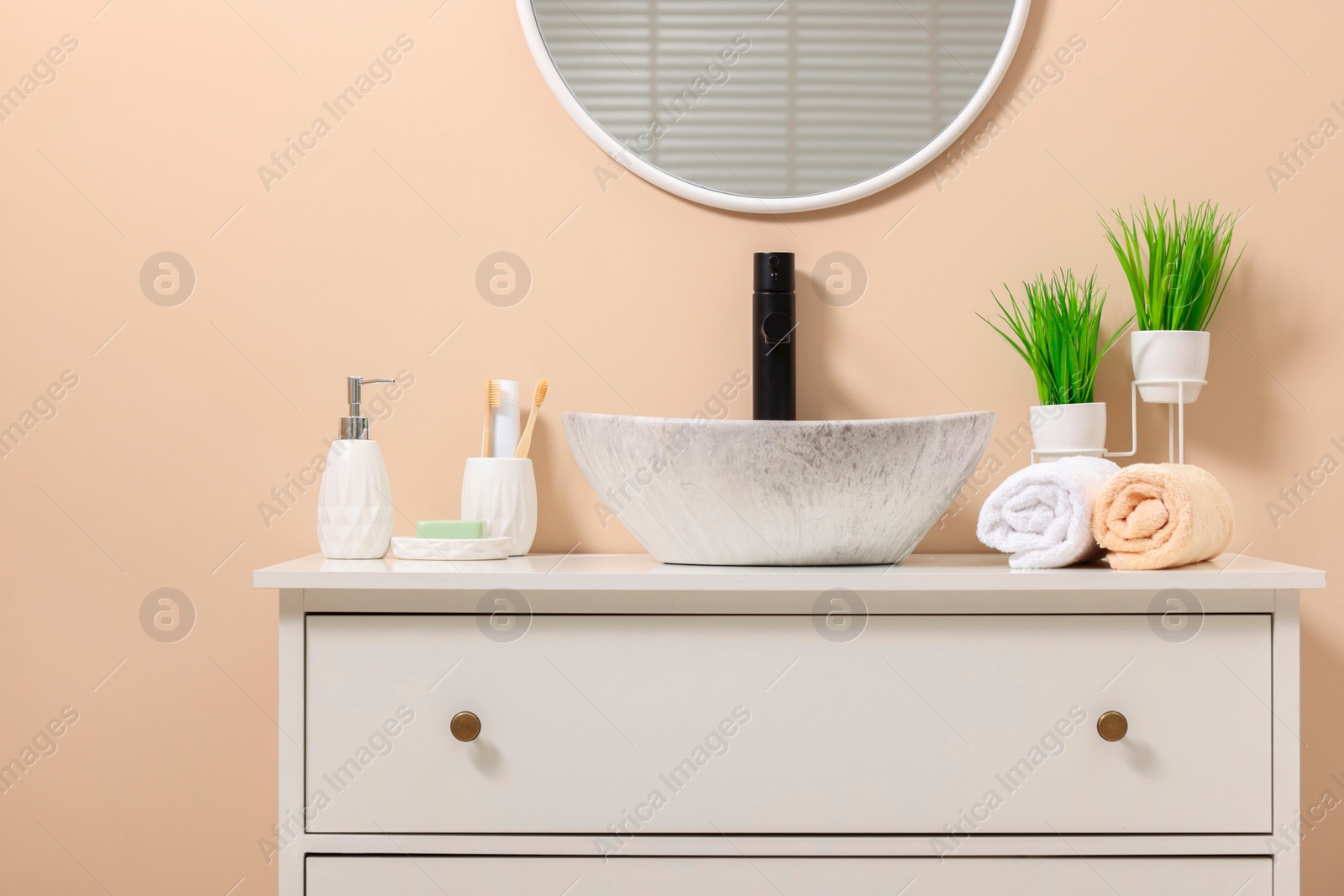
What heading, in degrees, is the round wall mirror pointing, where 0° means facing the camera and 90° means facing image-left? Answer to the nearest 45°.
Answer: approximately 0°

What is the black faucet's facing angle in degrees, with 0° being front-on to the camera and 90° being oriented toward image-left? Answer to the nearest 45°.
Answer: approximately 0°

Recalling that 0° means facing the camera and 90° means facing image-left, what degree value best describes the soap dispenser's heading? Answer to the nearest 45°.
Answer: approximately 270°
